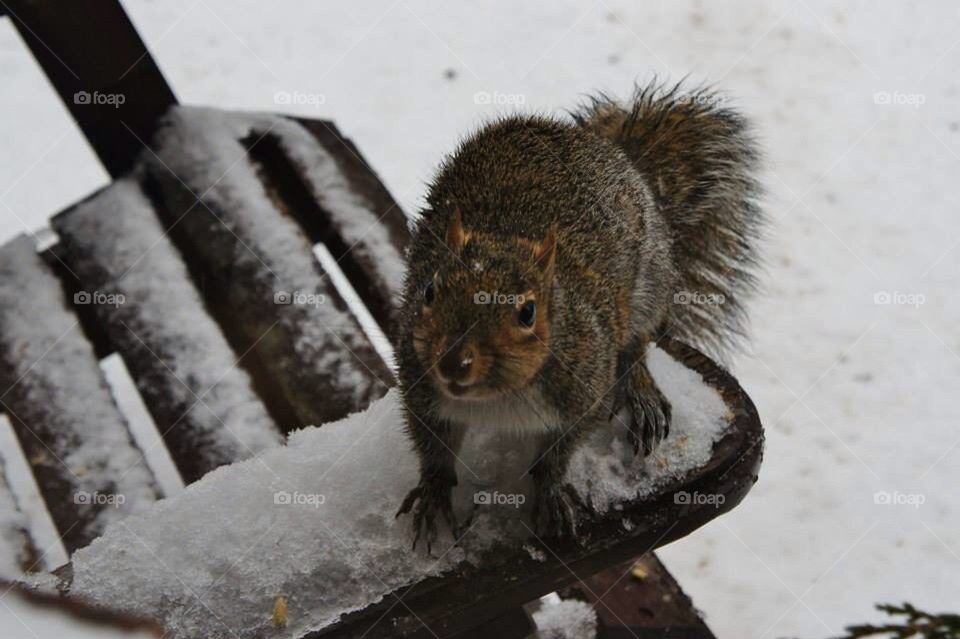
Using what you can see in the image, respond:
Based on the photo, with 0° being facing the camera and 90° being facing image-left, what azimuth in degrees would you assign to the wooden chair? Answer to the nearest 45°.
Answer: approximately 225°

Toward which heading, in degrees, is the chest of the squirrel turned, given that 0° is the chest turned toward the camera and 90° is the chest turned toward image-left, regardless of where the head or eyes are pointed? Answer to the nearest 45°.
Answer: approximately 45°
